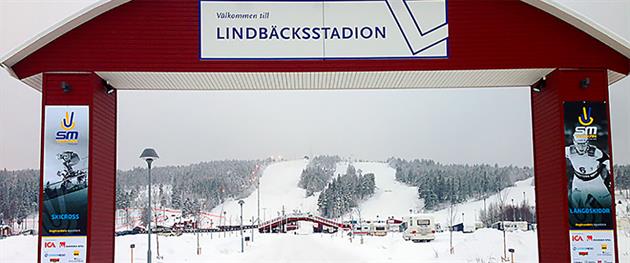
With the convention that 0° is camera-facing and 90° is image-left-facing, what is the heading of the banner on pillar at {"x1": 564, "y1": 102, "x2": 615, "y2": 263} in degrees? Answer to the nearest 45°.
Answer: approximately 0°

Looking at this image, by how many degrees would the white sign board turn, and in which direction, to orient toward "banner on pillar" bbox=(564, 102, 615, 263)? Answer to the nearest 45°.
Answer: approximately 90° to its left

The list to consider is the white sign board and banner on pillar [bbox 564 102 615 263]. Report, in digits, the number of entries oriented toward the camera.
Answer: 2

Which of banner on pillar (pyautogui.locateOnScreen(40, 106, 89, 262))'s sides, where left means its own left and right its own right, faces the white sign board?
left

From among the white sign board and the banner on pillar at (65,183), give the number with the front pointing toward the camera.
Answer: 2

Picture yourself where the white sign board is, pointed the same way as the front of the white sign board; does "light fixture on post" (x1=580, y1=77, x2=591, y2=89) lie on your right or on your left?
on your left

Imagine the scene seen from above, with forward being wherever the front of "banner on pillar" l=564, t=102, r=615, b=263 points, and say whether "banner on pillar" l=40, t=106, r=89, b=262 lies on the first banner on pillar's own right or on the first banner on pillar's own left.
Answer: on the first banner on pillar's own right

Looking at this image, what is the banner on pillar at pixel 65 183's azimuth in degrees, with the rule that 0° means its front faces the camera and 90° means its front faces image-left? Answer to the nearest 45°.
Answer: approximately 0°
